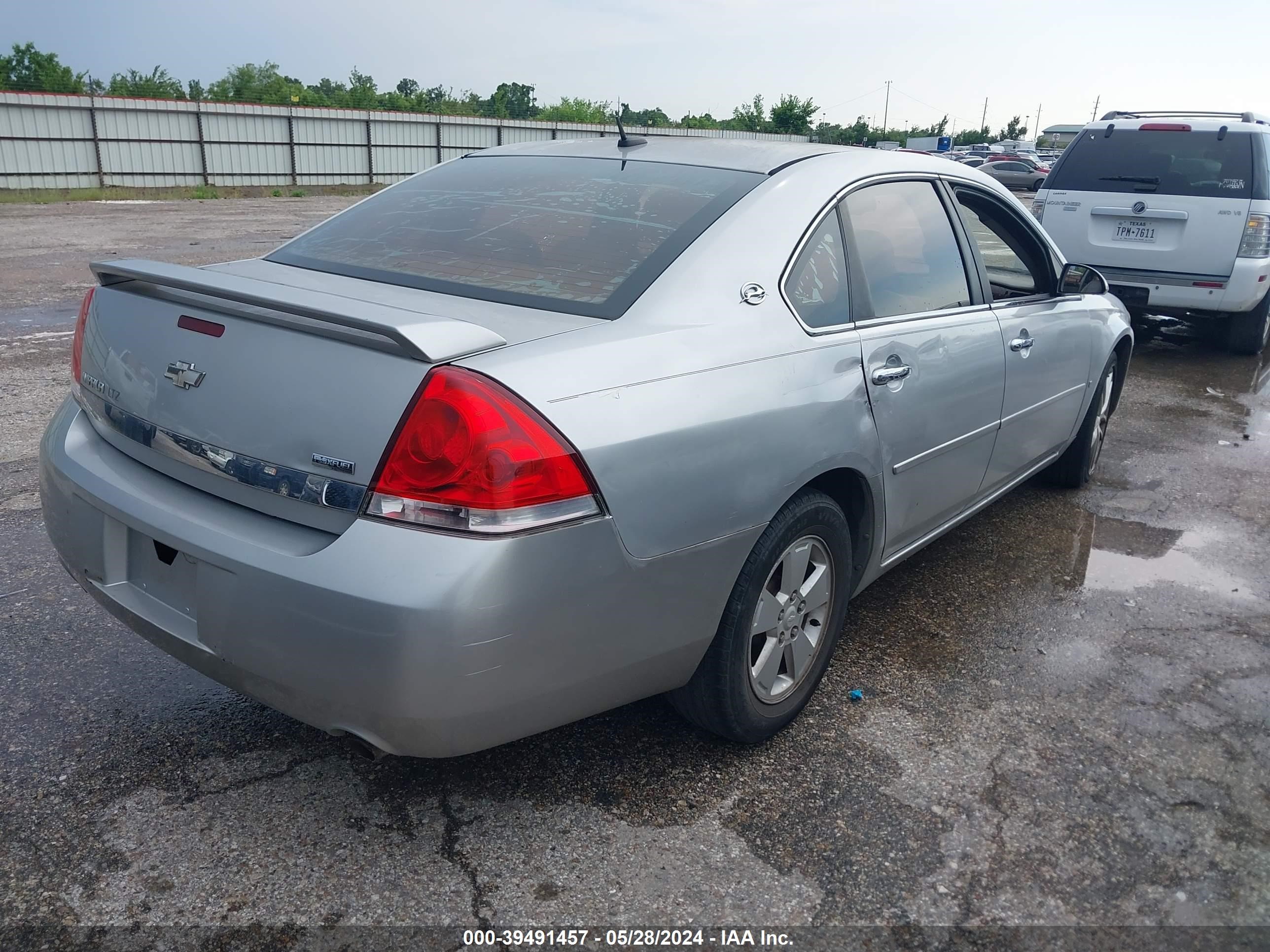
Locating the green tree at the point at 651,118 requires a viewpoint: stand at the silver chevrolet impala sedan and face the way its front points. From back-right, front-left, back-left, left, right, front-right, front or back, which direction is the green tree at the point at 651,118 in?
front-left

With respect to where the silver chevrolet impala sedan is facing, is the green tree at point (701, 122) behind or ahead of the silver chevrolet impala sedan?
ahead

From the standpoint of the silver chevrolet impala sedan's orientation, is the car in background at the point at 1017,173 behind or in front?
in front

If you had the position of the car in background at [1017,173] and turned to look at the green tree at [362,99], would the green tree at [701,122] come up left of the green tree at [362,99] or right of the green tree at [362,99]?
right

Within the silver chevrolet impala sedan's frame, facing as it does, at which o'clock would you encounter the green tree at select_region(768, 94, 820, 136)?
The green tree is roughly at 11 o'clock from the silver chevrolet impala sedan.

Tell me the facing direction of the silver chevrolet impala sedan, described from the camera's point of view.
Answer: facing away from the viewer and to the right of the viewer

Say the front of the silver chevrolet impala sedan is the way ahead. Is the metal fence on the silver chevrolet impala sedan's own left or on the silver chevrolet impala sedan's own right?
on the silver chevrolet impala sedan's own left

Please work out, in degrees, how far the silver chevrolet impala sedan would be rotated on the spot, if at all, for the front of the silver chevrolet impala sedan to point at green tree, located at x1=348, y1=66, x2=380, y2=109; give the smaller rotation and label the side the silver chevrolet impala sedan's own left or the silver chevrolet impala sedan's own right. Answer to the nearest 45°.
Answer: approximately 45° to the silver chevrolet impala sedan's own left
